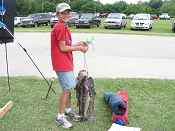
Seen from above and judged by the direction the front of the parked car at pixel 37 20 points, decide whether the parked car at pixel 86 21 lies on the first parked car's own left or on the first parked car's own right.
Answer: on the first parked car's own left

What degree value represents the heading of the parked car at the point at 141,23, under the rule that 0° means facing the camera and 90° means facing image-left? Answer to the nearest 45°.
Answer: approximately 0°

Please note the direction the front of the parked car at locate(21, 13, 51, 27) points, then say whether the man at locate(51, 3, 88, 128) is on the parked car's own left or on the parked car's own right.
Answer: on the parked car's own left

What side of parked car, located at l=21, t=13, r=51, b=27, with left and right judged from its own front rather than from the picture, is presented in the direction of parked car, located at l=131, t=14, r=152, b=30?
left

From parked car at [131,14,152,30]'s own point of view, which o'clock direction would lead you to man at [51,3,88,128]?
The man is roughly at 12 o'clock from the parked car.

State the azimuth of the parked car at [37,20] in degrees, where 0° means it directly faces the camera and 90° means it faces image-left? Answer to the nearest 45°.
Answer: approximately 45°

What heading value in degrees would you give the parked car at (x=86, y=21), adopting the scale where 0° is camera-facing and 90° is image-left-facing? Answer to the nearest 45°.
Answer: approximately 45°

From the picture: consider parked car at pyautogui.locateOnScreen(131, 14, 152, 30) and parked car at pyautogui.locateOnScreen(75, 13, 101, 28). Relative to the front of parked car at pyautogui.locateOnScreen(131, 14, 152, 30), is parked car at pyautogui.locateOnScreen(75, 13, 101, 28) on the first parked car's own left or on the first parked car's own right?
on the first parked car's own right

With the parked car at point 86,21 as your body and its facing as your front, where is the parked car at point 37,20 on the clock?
the parked car at point 37,20 is roughly at 3 o'clock from the parked car at point 86,21.

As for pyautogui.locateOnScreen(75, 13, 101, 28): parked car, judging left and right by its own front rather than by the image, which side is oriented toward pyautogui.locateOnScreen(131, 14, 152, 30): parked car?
left
